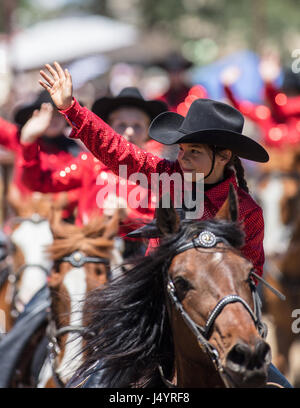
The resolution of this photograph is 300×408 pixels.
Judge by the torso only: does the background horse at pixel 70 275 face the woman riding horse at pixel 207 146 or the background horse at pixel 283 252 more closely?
the woman riding horse

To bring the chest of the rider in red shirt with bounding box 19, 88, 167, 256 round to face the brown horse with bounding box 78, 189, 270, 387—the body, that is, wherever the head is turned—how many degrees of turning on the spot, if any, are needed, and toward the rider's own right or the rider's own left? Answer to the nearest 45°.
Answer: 0° — they already face it

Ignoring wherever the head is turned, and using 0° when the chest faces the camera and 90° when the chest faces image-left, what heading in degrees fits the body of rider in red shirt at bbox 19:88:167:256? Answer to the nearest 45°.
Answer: approximately 0°

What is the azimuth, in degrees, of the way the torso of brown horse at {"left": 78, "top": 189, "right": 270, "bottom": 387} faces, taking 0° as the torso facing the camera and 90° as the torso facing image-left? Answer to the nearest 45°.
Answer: approximately 315°

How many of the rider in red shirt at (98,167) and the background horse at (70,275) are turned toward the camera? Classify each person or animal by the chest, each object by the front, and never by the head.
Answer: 2

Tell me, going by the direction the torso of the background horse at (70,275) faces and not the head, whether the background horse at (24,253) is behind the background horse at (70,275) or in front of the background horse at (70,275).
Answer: behind
